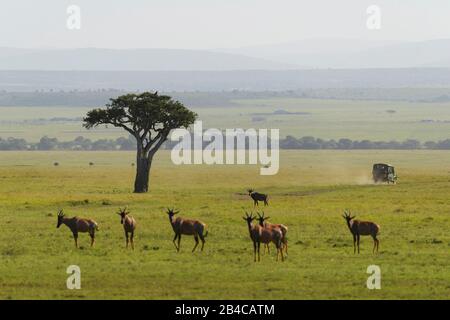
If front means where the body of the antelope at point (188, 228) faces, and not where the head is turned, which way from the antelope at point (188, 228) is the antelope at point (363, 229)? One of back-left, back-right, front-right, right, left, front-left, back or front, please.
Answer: back

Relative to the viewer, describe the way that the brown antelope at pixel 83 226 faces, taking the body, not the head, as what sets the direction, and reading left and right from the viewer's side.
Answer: facing to the left of the viewer

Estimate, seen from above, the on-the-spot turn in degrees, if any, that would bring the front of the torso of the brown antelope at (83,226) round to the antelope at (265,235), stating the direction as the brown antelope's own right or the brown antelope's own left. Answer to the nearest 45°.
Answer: approximately 135° to the brown antelope's own left

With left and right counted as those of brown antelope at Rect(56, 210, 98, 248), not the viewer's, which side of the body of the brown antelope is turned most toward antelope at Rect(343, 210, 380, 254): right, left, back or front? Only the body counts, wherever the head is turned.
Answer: back

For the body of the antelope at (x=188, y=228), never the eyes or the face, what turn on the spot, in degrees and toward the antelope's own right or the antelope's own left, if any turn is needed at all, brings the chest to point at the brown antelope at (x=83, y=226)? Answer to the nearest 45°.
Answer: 0° — it already faces it

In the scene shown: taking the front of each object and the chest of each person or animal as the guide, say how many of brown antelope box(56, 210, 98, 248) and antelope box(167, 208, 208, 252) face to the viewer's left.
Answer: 2

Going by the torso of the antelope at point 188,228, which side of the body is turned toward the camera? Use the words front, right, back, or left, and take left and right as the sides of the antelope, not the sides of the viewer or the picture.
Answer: left
